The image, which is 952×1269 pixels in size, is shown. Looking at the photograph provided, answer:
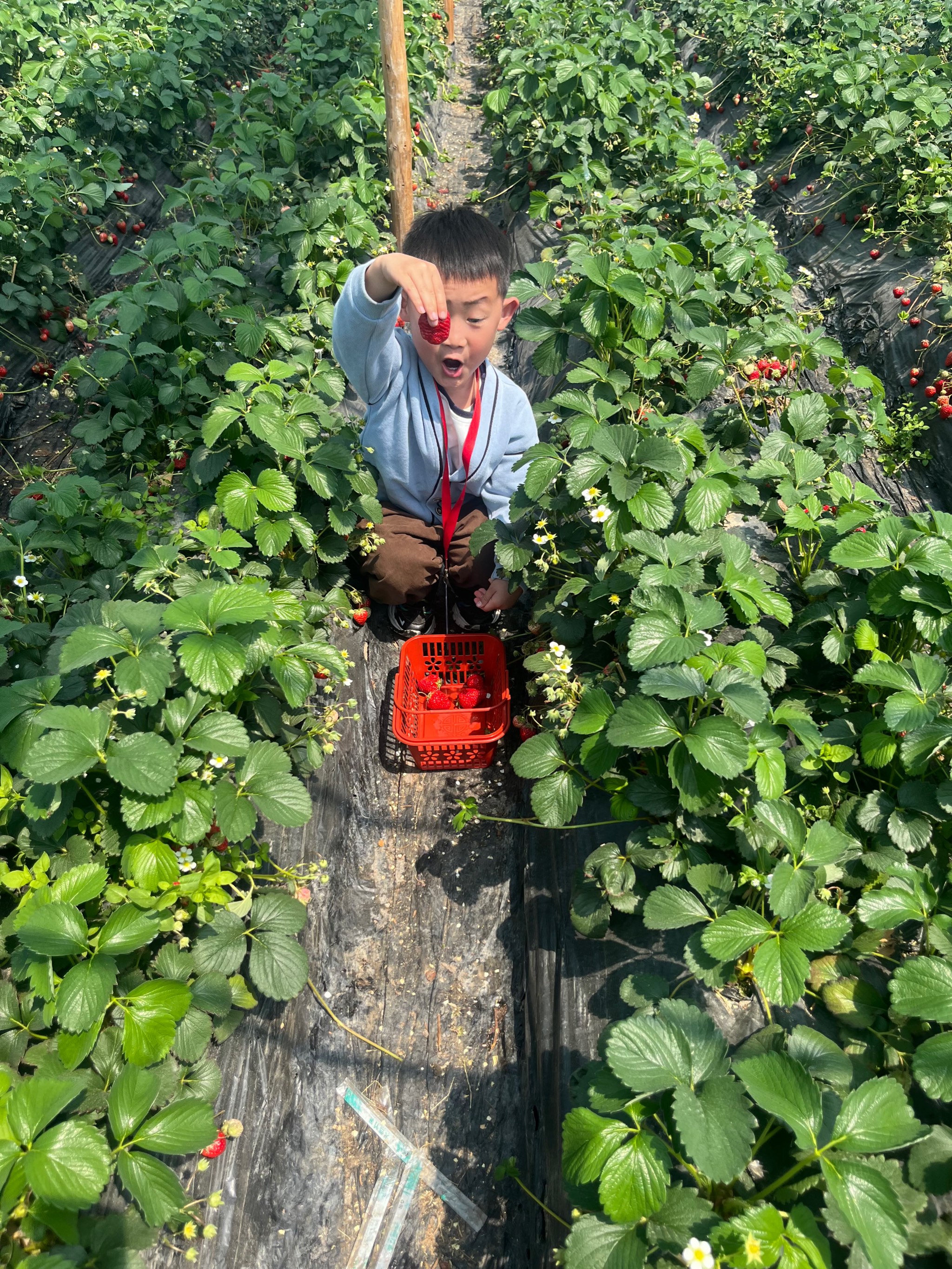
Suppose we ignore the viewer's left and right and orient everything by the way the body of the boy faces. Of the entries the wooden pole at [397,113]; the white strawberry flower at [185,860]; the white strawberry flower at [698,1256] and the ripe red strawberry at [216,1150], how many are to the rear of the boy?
1

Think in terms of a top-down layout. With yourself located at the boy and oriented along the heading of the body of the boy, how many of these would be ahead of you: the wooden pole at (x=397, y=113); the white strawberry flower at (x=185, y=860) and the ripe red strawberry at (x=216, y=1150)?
2

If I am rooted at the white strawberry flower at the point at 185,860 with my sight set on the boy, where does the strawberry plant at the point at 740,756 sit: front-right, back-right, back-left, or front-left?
front-right

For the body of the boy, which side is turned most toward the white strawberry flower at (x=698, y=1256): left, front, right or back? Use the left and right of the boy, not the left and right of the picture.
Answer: front

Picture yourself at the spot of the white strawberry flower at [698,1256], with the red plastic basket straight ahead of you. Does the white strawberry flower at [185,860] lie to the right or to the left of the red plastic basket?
left

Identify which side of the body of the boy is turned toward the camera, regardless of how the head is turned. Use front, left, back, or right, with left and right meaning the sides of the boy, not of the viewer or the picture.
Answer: front

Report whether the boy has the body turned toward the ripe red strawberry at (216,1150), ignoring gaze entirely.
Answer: yes

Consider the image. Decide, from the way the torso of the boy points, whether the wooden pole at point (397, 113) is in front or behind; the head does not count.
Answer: behind
